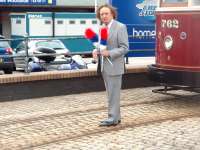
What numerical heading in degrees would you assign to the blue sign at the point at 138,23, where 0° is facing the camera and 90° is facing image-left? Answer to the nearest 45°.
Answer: approximately 0°

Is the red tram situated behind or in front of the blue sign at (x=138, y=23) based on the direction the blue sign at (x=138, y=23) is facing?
in front

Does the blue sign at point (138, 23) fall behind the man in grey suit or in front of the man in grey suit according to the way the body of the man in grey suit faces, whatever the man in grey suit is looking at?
behind

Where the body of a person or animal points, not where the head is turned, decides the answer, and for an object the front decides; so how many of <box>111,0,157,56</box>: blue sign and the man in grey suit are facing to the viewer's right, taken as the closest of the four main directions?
0

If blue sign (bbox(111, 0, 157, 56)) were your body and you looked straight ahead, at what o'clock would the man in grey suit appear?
The man in grey suit is roughly at 12 o'clock from the blue sign.
